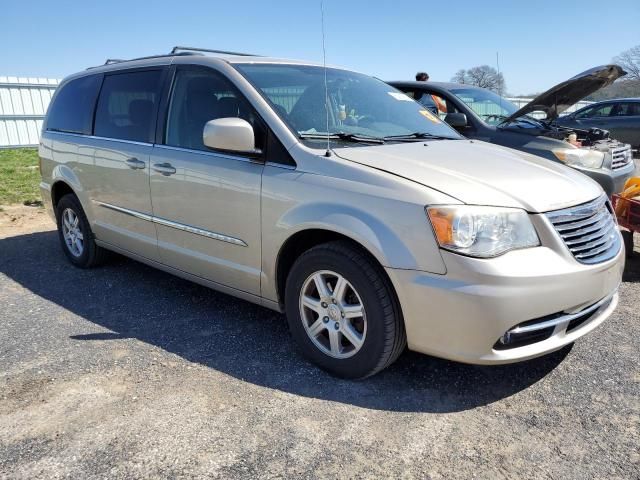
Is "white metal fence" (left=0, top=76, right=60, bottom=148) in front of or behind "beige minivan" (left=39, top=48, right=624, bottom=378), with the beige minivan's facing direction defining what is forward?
behind

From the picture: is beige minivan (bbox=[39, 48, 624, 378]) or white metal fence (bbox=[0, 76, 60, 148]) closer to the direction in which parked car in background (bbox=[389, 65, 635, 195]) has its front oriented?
the beige minivan

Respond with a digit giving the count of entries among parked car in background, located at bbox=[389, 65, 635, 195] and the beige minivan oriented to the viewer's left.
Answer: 0

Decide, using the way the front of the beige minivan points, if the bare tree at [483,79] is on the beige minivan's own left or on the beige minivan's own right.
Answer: on the beige minivan's own left

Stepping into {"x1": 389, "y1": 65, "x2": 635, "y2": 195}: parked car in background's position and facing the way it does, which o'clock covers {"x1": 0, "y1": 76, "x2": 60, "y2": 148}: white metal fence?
The white metal fence is roughly at 5 o'clock from the parked car in background.

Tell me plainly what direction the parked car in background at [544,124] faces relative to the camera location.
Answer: facing the viewer and to the right of the viewer

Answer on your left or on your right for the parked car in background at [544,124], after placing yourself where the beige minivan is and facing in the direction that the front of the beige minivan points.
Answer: on your left

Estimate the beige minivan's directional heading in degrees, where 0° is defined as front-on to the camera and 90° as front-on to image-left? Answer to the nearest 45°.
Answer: approximately 315°
